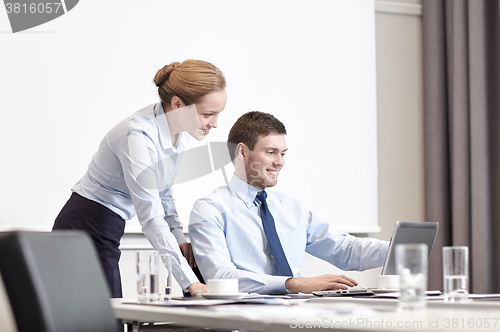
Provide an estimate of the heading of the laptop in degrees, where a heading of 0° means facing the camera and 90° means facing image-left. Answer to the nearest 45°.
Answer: approximately 135°

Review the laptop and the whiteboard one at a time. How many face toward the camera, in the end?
1

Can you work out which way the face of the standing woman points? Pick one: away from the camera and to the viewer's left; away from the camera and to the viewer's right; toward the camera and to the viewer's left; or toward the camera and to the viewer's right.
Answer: toward the camera and to the viewer's right

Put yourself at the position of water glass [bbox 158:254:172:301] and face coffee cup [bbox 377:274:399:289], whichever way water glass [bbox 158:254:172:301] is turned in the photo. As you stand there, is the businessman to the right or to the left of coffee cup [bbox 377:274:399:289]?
left

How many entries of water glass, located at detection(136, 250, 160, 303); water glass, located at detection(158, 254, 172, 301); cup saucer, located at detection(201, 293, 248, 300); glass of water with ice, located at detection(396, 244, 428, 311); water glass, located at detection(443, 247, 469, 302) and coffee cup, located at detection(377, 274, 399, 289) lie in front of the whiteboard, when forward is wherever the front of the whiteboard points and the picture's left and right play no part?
6

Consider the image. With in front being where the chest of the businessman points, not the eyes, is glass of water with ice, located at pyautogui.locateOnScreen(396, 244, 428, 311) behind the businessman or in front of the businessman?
in front

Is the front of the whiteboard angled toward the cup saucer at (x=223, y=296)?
yes

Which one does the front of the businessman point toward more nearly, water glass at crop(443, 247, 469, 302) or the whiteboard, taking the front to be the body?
the water glass

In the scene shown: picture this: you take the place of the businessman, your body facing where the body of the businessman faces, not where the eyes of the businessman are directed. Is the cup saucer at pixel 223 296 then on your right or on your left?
on your right

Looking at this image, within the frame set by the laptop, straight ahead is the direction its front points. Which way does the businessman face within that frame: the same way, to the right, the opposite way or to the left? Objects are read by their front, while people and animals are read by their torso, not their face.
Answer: the opposite way

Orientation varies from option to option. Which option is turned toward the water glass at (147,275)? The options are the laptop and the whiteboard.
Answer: the whiteboard

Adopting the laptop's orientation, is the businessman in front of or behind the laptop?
in front

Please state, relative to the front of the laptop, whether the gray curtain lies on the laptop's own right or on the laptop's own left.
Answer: on the laptop's own right

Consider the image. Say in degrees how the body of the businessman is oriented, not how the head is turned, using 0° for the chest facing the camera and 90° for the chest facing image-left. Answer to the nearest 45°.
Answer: approximately 315°

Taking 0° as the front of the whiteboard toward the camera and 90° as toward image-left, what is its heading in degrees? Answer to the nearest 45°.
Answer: approximately 0°
